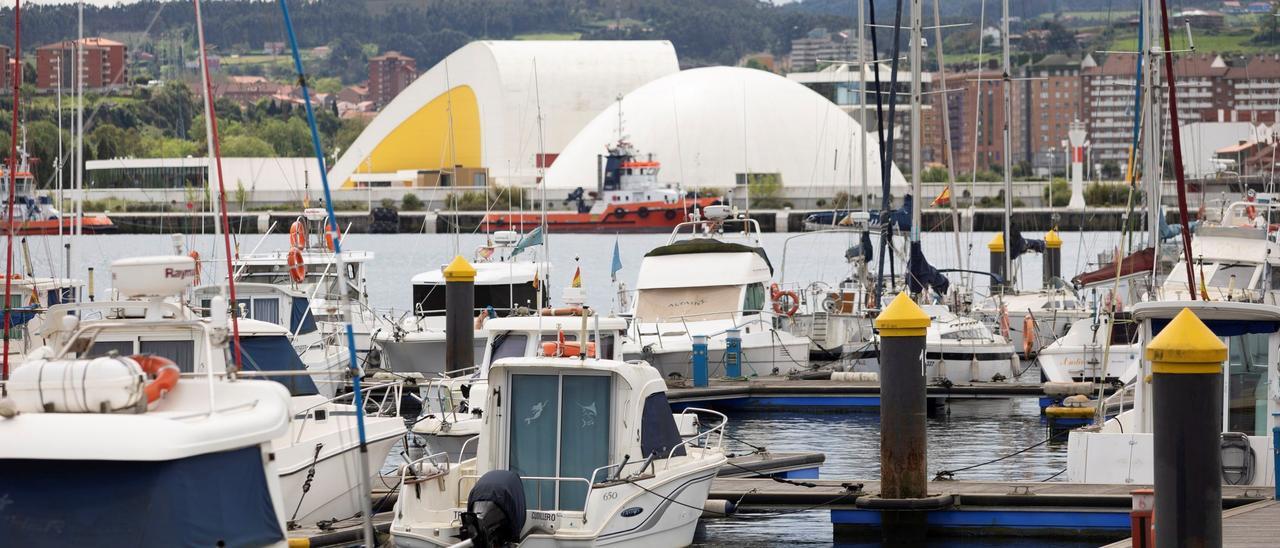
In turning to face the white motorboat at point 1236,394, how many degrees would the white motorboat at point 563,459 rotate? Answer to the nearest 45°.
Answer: approximately 45° to its right

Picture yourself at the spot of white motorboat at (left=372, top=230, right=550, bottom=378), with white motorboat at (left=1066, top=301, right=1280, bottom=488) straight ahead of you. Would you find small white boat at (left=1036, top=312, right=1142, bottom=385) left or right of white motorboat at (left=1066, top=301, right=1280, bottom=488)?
left

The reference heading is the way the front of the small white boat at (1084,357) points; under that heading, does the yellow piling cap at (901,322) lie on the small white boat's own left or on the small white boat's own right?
on the small white boat's own left

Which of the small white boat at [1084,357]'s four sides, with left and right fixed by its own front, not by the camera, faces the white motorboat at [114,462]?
left

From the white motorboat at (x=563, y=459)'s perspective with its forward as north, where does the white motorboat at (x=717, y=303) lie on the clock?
the white motorboat at (x=717, y=303) is roughly at 11 o'clock from the white motorboat at (x=563, y=459).

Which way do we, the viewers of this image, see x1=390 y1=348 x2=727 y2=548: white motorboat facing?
facing away from the viewer and to the right of the viewer

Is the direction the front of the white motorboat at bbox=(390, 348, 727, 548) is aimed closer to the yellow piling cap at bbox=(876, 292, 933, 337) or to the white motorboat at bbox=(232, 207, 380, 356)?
the yellow piling cap

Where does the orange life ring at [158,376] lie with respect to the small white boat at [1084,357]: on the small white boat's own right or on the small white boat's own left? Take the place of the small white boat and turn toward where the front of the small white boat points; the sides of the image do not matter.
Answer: on the small white boat's own left

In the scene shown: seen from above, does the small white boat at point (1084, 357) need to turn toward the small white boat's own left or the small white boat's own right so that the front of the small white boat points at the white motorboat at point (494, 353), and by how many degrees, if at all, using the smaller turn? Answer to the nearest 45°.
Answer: approximately 45° to the small white boat's own left

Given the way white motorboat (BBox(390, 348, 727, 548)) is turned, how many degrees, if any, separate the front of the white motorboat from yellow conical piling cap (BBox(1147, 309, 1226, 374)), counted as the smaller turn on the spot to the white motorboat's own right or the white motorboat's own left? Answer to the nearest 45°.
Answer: approximately 90° to the white motorboat's own right
